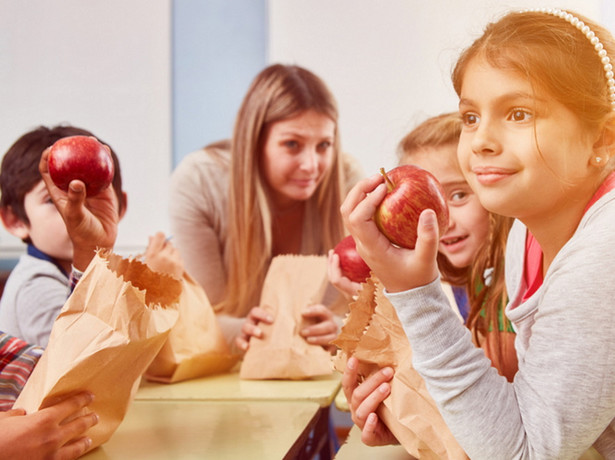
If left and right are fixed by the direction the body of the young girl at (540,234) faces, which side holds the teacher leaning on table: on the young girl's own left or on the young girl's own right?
on the young girl's own right

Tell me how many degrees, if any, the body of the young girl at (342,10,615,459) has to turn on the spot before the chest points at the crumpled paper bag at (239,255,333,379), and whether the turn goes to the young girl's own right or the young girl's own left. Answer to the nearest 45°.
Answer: approximately 90° to the young girl's own right

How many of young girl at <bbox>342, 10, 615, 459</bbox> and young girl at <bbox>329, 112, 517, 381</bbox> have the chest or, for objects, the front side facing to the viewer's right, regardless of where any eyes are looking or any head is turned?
0

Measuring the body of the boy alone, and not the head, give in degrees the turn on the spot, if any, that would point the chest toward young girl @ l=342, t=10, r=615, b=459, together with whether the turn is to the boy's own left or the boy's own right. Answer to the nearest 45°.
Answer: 0° — they already face them

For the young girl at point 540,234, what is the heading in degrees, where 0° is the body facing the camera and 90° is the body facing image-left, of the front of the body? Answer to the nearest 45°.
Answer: approximately 45°

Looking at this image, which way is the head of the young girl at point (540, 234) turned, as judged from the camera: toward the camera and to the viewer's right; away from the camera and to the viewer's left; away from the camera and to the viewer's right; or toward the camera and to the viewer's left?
toward the camera and to the viewer's left

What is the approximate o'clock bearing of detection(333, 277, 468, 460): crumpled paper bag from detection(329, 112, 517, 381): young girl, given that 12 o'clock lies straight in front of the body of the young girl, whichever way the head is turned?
The crumpled paper bag is roughly at 11 o'clock from the young girl.

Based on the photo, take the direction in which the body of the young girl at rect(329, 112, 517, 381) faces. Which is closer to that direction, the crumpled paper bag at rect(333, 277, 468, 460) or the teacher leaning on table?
the crumpled paper bag
